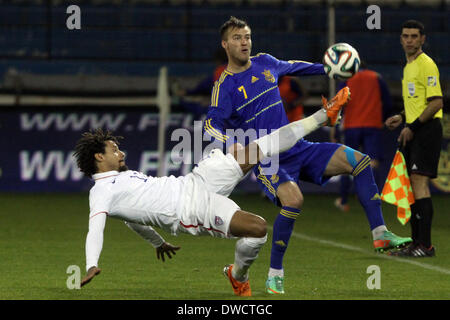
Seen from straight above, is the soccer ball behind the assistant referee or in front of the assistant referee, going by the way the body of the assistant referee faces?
in front

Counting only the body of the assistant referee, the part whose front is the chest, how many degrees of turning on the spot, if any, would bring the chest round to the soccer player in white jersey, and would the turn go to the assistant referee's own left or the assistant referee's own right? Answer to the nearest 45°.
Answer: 0° — they already face them

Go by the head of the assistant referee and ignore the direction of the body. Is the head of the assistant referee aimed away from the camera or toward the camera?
toward the camera

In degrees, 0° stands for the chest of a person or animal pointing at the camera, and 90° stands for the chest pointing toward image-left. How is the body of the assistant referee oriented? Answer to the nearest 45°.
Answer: approximately 45°
